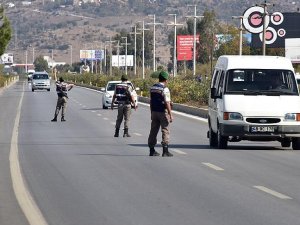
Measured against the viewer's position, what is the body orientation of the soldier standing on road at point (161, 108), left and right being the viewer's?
facing away from the viewer and to the right of the viewer

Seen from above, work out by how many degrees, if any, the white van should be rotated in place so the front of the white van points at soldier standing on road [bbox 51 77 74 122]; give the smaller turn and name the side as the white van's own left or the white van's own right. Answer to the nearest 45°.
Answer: approximately 135° to the white van's own right

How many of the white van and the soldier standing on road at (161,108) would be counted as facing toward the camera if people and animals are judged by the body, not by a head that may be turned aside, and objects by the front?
1

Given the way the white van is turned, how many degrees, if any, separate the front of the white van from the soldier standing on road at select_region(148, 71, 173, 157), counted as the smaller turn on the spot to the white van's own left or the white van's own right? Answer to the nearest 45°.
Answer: approximately 45° to the white van's own right

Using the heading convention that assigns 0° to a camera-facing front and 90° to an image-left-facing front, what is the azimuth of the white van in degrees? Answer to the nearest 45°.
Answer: approximately 0°
